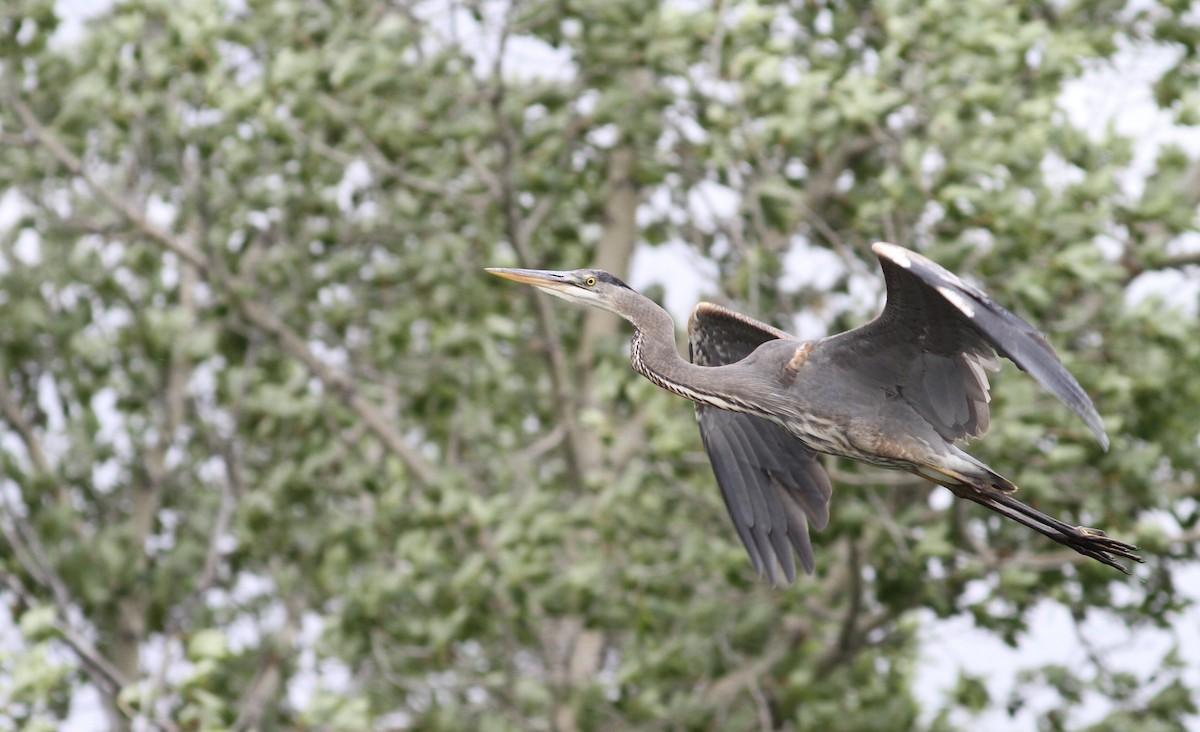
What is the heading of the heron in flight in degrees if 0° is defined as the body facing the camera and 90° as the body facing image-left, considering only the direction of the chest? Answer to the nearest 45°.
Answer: approximately 90°

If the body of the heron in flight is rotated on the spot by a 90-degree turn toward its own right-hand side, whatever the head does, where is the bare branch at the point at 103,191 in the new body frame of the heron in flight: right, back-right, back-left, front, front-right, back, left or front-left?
front-left

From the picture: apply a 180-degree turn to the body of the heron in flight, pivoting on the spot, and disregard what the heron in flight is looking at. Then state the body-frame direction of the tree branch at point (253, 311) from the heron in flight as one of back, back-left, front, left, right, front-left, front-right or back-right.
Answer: back-left

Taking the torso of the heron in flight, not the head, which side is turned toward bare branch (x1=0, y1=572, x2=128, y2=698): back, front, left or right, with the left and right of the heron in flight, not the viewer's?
front
